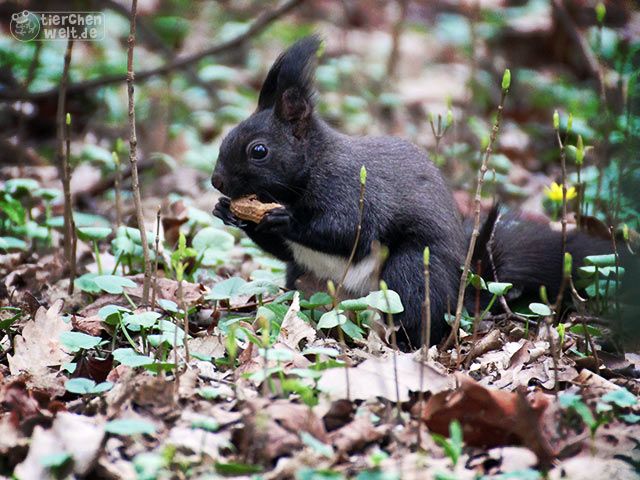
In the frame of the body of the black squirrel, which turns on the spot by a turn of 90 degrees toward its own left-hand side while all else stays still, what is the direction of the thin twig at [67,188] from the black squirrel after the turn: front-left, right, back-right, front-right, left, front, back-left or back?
right

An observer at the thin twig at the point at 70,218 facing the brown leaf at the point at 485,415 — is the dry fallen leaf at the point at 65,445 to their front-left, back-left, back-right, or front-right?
front-right

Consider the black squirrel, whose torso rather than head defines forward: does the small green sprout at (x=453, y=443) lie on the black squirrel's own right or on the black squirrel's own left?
on the black squirrel's own left

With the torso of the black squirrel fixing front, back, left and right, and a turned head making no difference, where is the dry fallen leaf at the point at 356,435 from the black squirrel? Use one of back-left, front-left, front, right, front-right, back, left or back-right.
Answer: left

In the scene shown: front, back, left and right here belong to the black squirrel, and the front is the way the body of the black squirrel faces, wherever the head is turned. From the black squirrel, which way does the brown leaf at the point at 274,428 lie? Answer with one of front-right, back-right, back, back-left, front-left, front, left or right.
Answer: left

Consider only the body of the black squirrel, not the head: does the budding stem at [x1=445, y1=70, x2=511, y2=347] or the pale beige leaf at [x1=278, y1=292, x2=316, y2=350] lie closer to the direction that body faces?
the pale beige leaf

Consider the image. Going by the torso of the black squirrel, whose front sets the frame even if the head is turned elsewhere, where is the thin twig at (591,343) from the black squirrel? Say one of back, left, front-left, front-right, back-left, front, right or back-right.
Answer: back-left

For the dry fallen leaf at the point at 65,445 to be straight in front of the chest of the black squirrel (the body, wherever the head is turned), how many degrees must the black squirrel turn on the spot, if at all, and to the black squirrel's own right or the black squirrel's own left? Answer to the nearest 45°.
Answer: approximately 90° to the black squirrel's own left

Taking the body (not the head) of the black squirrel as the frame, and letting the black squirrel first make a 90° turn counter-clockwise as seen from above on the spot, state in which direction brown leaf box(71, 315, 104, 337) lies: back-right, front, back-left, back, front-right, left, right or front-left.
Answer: front-right

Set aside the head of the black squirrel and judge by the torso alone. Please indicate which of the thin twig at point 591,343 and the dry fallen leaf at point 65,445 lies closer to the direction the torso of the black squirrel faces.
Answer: the dry fallen leaf

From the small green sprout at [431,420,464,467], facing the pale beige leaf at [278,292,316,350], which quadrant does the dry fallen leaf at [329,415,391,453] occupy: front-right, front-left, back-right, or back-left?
front-left

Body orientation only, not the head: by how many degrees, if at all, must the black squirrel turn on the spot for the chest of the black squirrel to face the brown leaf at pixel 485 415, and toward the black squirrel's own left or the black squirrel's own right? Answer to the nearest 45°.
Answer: approximately 90° to the black squirrel's own left

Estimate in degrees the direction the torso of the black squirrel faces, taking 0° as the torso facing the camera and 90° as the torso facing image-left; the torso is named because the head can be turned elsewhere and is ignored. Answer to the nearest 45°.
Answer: approximately 90°

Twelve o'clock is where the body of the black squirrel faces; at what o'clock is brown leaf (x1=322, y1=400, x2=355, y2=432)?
The brown leaf is roughly at 9 o'clock from the black squirrel.

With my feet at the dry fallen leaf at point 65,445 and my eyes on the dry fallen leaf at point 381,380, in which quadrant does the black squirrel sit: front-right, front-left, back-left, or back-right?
front-left

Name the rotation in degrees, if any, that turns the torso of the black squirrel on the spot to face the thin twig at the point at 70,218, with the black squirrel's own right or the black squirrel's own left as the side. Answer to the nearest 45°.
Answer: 0° — it already faces it

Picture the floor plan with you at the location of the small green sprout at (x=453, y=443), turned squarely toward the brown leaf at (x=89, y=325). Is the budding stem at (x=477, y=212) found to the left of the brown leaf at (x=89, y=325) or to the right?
right

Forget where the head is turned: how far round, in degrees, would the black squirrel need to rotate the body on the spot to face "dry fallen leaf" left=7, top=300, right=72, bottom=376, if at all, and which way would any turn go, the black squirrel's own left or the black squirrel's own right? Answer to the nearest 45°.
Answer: approximately 45° to the black squirrel's own left
